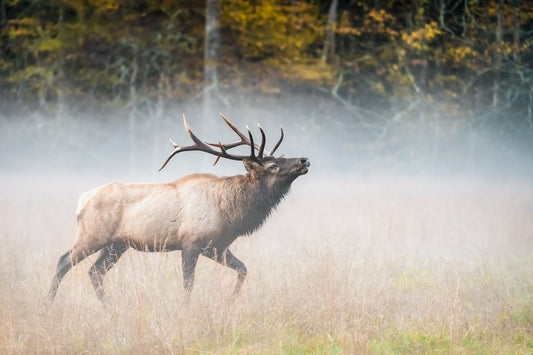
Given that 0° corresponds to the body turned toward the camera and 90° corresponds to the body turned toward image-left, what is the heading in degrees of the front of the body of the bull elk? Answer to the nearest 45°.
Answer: approximately 270°
